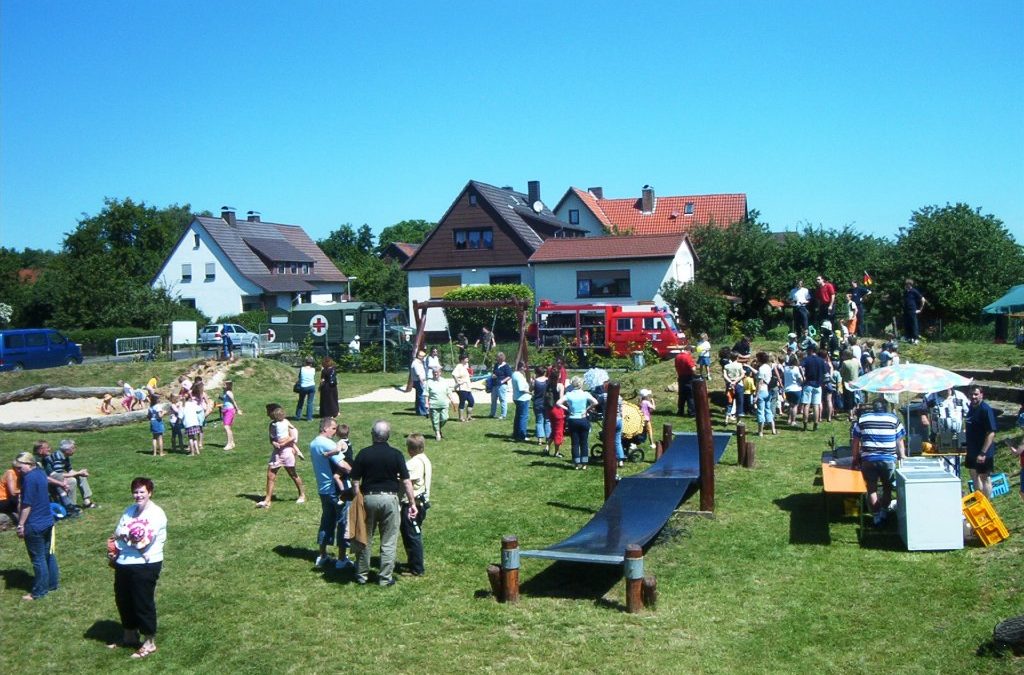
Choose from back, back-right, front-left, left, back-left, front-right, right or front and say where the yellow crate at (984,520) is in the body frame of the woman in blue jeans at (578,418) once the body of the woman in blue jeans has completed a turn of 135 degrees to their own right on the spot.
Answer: front

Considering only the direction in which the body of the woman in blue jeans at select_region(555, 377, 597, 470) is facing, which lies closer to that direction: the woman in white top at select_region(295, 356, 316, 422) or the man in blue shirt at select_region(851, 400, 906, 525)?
the woman in white top

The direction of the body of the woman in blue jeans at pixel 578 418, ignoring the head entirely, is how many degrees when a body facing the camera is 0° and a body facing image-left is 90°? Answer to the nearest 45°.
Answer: approximately 180°

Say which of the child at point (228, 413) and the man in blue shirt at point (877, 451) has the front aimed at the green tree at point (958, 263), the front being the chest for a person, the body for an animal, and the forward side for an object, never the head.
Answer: the man in blue shirt

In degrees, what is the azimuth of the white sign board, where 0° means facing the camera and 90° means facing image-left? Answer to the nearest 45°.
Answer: approximately 0°

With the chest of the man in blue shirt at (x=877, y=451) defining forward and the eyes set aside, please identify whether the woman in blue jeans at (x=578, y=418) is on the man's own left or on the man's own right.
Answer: on the man's own left

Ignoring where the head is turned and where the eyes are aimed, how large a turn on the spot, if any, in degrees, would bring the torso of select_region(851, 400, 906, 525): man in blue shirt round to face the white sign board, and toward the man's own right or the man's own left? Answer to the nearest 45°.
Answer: approximately 45° to the man's own left

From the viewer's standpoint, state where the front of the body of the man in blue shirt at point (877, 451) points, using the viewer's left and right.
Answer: facing away from the viewer

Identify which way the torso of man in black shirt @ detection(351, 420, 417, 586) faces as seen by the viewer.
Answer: away from the camera
